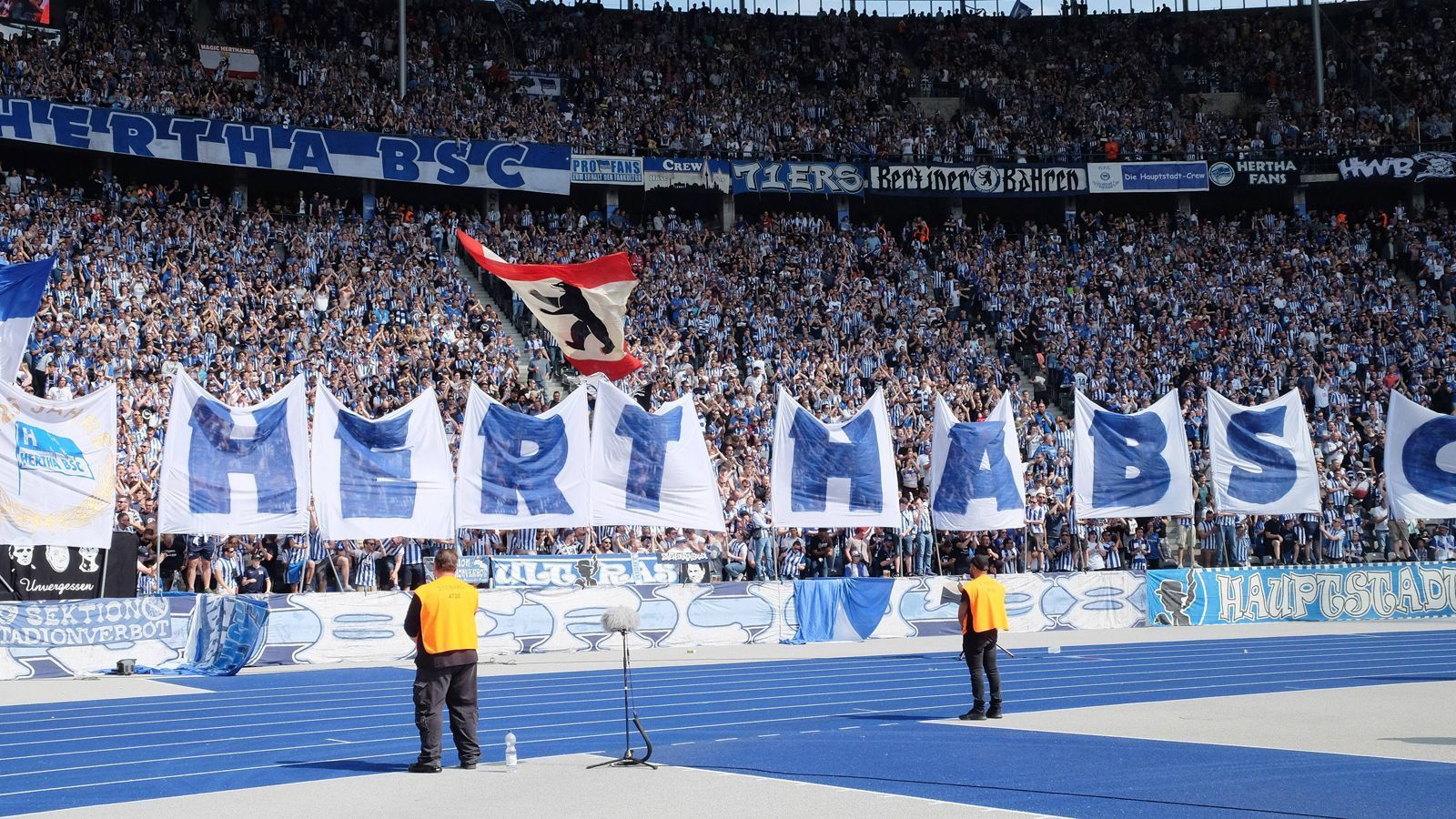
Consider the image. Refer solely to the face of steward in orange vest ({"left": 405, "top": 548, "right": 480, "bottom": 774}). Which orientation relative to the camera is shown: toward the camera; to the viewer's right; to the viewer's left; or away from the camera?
away from the camera

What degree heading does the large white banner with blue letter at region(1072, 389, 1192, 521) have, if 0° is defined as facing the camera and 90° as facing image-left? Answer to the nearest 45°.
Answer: approximately 0°

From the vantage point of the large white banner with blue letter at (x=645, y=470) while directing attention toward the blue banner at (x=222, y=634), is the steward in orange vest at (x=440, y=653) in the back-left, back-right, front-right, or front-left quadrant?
front-left

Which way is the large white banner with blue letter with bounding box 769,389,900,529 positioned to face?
toward the camera

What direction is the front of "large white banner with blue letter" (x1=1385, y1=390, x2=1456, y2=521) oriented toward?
toward the camera

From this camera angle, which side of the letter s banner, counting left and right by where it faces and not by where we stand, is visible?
front

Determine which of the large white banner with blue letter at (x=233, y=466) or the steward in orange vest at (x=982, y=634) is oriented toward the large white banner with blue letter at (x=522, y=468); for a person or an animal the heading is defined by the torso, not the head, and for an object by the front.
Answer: the steward in orange vest

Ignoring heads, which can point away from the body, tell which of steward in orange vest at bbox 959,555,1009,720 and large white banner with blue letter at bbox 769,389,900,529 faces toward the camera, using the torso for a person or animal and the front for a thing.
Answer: the large white banner with blue letter

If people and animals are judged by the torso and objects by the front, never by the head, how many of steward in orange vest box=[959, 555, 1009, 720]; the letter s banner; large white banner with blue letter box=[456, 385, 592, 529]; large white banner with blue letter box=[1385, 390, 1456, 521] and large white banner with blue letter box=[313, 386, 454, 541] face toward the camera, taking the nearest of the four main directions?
4

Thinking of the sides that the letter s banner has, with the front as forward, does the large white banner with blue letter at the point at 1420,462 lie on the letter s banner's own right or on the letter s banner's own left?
on the letter s banner's own left

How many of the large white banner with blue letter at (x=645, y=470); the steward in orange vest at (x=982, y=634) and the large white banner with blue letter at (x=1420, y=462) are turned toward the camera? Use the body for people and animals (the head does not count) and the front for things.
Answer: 2

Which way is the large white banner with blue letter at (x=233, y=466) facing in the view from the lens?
facing the viewer

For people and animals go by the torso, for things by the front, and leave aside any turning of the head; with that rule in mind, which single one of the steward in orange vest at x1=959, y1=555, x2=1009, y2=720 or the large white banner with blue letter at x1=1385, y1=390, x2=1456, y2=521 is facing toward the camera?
the large white banner with blue letter

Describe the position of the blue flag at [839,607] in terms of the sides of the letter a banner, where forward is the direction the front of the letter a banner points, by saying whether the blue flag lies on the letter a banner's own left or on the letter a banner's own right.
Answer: on the letter a banner's own right
